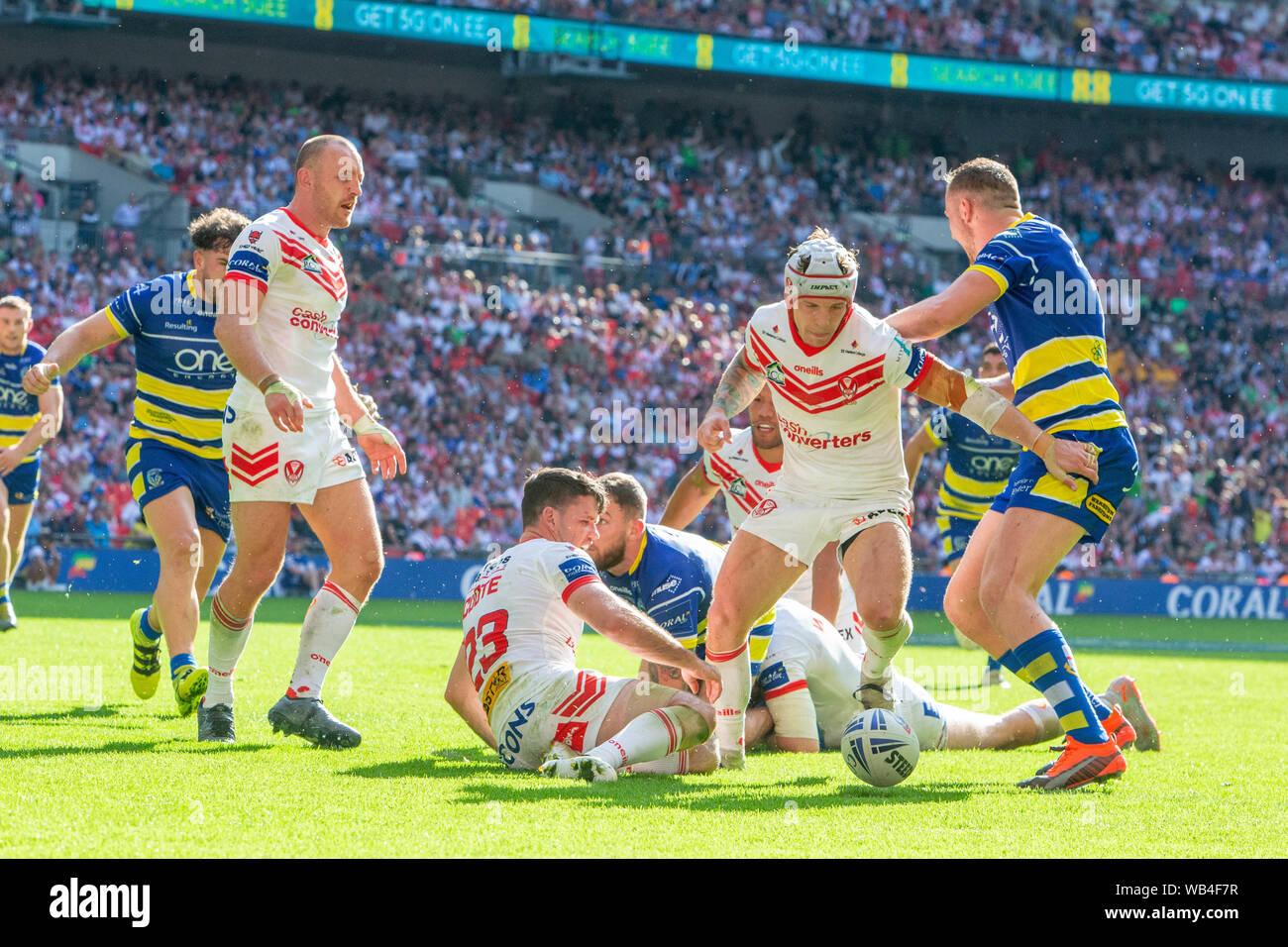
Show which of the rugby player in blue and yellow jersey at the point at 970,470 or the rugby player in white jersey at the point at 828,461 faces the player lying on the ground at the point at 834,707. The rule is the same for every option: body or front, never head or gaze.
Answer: the rugby player in blue and yellow jersey

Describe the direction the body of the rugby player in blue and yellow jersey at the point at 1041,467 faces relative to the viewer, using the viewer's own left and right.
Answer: facing to the left of the viewer

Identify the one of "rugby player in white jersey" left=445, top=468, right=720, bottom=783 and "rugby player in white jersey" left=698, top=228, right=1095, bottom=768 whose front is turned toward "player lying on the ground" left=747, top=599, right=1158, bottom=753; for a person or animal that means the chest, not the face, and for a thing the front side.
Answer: "rugby player in white jersey" left=445, top=468, right=720, bottom=783

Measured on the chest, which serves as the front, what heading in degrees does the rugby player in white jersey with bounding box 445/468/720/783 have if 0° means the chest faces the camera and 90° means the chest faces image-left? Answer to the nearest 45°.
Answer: approximately 225°

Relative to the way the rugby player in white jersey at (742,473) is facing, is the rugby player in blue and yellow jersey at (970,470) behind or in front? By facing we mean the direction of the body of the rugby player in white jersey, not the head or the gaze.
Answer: behind

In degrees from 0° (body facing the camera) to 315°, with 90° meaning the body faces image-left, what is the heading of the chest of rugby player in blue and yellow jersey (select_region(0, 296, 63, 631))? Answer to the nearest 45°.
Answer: approximately 0°

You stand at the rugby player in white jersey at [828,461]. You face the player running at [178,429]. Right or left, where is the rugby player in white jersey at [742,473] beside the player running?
right
